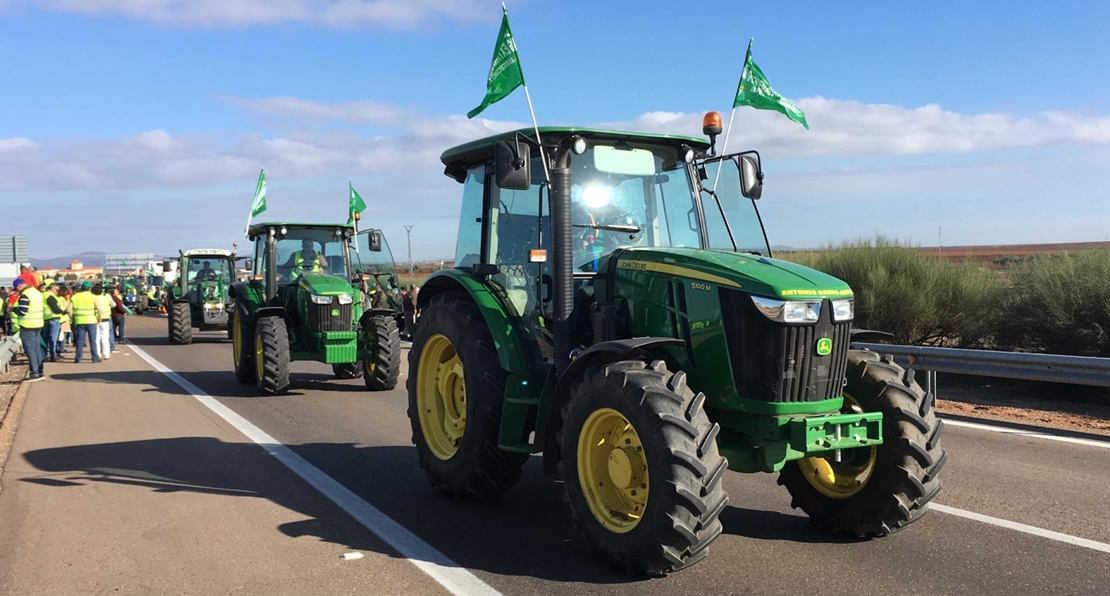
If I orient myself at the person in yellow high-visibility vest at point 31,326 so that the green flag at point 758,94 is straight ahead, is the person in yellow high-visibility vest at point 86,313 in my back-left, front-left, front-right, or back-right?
back-left

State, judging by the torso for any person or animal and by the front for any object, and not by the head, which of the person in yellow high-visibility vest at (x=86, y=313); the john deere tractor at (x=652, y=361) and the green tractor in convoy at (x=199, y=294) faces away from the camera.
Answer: the person in yellow high-visibility vest

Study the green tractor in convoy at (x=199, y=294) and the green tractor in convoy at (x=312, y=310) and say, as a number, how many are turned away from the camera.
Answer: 0

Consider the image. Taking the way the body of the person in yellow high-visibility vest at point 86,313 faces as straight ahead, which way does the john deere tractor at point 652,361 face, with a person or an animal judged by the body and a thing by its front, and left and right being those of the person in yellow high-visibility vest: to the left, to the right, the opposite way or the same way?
the opposite way

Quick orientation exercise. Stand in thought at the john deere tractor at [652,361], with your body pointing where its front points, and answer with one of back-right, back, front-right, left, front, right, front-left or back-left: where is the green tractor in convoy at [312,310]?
back

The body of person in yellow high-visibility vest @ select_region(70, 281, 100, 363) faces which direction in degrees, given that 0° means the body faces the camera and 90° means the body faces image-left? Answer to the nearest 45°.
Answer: approximately 180°

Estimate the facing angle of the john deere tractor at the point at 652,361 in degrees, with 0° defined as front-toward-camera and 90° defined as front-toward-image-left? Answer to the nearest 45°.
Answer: approximately 315°

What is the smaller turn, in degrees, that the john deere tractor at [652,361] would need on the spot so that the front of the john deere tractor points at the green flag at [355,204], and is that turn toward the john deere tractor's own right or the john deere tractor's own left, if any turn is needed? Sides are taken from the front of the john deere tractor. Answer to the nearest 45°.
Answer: approximately 180°

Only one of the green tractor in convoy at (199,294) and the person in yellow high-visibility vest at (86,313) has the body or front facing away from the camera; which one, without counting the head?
the person in yellow high-visibility vest

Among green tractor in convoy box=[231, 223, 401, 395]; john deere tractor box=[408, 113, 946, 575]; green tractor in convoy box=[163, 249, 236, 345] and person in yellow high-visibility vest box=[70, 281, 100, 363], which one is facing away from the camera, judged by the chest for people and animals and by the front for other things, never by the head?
the person in yellow high-visibility vest

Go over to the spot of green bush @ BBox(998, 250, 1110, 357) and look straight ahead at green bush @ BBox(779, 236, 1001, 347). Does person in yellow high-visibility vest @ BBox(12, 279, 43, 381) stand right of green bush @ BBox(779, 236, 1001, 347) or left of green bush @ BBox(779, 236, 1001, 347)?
left

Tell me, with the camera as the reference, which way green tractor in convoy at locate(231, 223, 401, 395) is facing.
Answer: facing the viewer and to the right of the viewer
